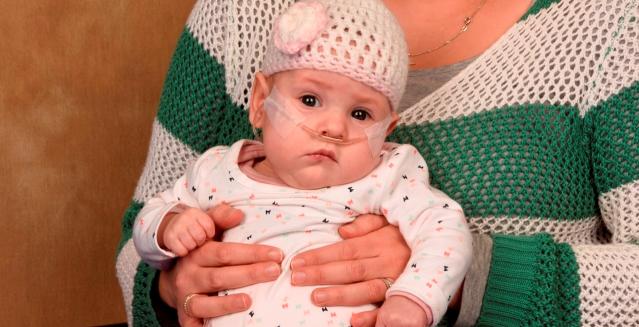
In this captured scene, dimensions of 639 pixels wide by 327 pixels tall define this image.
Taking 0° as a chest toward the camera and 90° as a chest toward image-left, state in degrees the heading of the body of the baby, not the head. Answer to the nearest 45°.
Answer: approximately 0°

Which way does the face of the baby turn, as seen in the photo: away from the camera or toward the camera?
toward the camera
